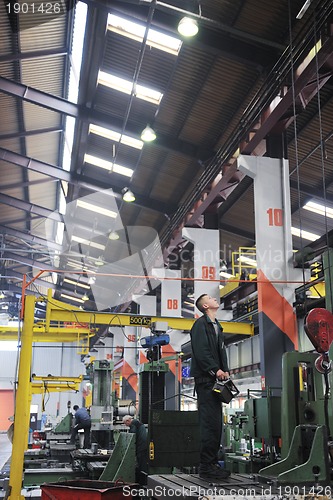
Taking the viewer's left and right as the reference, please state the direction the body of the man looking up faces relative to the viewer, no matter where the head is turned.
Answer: facing to the right of the viewer

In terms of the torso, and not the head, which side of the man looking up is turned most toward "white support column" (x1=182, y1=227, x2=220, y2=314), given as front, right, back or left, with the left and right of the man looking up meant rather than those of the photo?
left

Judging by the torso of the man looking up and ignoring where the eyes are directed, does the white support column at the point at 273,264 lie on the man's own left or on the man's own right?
on the man's own left

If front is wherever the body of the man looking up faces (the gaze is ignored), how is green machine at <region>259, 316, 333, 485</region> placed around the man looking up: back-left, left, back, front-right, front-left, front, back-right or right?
front
